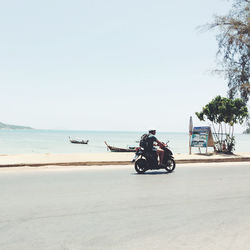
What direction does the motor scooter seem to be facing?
to the viewer's right

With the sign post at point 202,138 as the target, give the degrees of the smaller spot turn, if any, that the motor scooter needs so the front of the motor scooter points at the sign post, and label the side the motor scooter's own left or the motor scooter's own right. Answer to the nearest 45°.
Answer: approximately 90° to the motor scooter's own left
